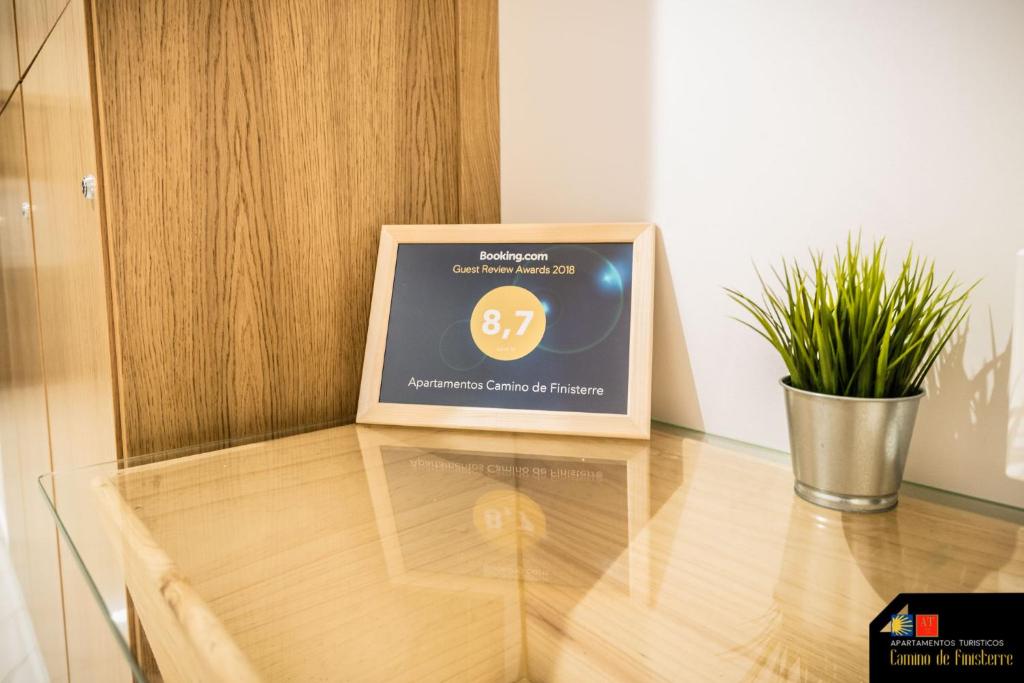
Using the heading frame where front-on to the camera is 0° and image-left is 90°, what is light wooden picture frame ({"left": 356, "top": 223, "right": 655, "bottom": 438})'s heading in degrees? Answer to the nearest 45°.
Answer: approximately 0°
